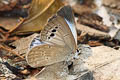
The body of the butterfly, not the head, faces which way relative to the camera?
to the viewer's right

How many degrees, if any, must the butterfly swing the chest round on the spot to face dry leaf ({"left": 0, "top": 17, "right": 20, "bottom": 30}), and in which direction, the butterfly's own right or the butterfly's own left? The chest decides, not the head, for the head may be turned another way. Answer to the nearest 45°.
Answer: approximately 135° to the butterfly's own left

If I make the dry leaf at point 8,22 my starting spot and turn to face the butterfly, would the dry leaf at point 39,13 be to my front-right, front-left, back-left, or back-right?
front-left
